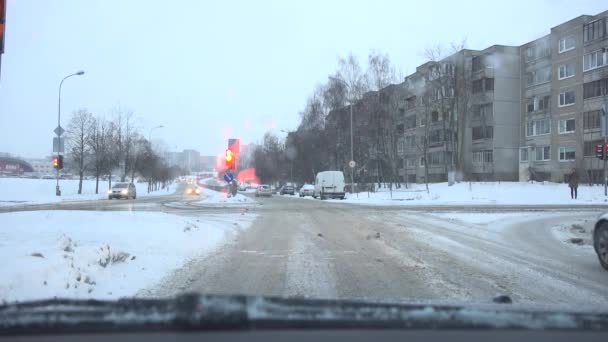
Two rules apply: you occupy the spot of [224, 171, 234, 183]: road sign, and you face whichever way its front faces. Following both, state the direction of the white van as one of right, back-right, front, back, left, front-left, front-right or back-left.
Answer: back-left

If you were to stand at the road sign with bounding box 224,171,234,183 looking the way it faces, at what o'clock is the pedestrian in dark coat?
The pedestrian in dark coat is roughly at 9 o'clock from the road sign.

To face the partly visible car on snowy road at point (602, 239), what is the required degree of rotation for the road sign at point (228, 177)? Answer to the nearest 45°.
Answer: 0° — it already faces it

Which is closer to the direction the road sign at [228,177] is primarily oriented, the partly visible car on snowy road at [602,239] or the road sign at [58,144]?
the partly visible car on snowy road

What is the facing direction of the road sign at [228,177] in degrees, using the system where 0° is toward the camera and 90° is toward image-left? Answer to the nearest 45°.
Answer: approximately 0°

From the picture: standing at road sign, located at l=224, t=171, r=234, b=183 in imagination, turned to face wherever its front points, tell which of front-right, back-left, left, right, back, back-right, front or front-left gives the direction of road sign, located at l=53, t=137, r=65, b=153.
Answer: back-right
